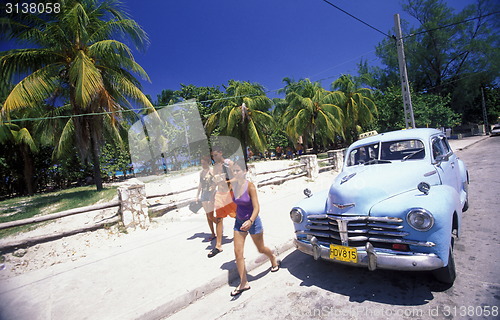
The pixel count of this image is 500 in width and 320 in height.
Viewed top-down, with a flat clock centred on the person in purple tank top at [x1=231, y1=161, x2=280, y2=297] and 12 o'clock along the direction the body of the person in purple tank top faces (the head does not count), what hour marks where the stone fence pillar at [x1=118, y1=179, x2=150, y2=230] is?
The stone fence pillar is roughly at 3 o'clock from the person in purple tank top.

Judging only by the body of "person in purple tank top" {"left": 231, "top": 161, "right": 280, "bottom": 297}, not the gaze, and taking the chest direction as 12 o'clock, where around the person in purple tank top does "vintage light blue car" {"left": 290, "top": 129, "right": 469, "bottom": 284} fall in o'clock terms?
The vintage light blue car is roughly at 8 o'clock from the person in purple tank top.

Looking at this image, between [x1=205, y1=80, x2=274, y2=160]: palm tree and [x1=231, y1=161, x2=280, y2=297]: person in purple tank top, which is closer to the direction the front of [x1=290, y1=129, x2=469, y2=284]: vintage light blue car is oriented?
the person in purple tank top

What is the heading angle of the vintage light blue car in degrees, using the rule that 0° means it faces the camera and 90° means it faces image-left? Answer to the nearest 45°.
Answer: approximately 45°

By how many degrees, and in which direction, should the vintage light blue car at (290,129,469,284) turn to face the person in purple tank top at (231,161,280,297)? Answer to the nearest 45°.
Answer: approximately 45° to its right

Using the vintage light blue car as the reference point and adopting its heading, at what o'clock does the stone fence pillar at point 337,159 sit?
The stone fence pillar is roughly at 4 o'clock from the vintage light blue car.

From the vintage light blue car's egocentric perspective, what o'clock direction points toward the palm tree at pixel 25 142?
The palm tree is roughly at 2 o'clock from the vintage light blue car.

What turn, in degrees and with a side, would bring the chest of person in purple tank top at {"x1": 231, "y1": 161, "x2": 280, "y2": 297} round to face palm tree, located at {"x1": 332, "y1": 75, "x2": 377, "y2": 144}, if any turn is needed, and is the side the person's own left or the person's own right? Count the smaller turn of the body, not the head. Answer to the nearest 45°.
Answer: approximately 180°

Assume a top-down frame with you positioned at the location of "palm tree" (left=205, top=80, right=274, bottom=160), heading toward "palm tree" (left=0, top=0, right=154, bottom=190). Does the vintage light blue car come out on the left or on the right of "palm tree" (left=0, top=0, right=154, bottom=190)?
left

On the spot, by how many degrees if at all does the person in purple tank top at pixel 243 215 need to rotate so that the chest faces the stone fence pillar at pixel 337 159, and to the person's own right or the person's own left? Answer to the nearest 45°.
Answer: approximately 180°
